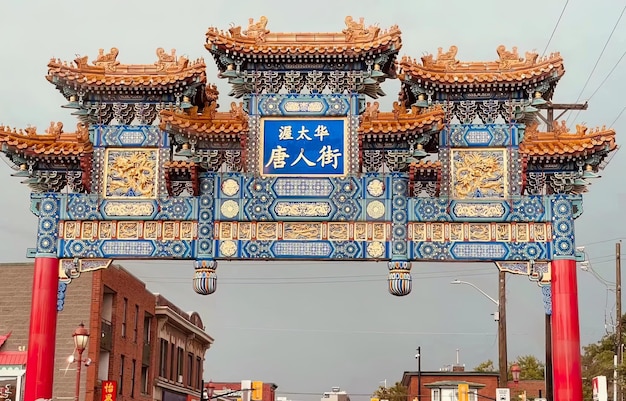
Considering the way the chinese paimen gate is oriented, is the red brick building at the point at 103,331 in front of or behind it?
behind

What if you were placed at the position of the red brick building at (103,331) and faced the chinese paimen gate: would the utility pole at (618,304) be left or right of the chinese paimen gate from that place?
left

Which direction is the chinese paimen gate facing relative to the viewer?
toward the camera

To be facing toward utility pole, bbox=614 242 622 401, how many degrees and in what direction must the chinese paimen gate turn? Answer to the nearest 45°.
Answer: approximately 135° to its left
